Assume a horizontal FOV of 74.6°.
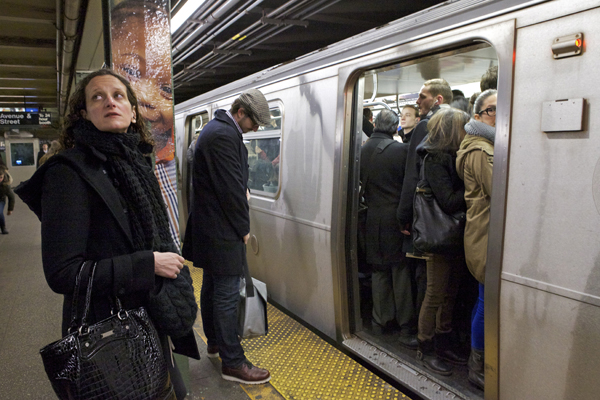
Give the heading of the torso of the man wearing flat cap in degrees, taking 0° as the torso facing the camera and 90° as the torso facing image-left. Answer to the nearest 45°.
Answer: approximately 270°

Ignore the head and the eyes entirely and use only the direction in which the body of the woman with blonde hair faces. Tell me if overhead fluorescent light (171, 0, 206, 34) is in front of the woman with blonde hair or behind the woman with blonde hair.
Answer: behind

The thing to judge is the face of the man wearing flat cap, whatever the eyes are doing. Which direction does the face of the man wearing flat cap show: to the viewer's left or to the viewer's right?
to the viewer's right

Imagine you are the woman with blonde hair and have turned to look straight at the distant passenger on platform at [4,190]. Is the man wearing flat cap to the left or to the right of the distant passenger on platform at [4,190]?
left

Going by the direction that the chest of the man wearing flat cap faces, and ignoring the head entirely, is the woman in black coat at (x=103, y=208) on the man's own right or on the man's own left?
on the man's own right

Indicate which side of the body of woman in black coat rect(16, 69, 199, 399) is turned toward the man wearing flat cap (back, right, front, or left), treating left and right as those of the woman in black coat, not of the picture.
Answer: left

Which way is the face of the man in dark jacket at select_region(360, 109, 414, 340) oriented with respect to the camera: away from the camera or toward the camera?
away from the camera

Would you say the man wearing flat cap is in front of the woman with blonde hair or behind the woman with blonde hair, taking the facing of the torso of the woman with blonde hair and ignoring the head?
behind

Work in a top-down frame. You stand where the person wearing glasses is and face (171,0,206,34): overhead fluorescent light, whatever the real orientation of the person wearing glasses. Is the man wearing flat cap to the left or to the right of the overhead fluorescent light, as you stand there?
left
